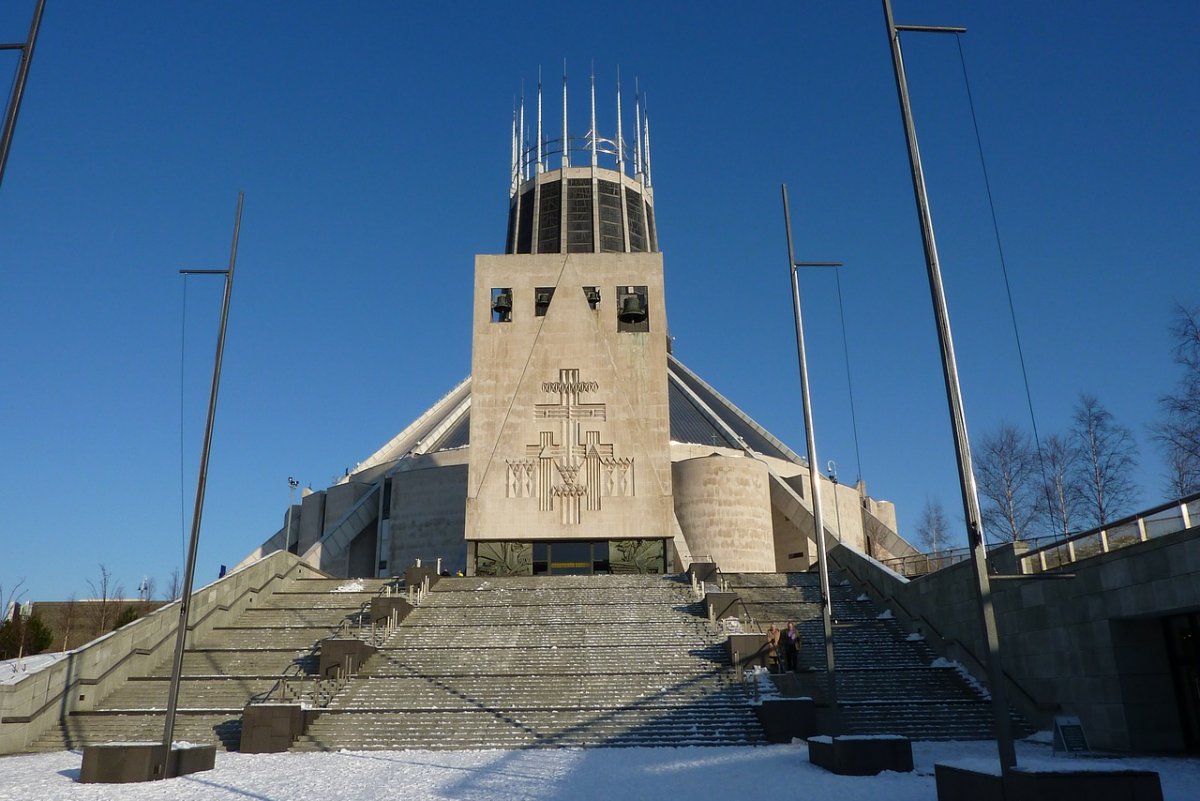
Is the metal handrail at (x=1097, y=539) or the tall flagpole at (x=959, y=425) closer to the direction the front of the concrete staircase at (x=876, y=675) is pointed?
the tall flagpole

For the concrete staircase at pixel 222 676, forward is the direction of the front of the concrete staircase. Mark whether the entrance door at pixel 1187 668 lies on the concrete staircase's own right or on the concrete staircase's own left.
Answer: on the concrete staircase's own left

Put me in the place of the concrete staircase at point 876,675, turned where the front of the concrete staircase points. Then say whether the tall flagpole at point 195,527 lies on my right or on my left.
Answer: on my right

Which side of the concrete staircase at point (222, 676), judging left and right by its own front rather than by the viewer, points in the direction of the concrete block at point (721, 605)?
left

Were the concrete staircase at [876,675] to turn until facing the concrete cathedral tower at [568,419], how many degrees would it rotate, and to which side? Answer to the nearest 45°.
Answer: approximately 135° to its right

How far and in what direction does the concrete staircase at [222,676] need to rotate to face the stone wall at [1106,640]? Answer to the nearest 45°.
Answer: approximately 45° to its left

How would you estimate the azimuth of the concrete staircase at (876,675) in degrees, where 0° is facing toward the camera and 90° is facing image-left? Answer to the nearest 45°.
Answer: approximately 0°

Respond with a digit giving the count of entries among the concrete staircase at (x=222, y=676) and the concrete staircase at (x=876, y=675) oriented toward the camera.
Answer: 2

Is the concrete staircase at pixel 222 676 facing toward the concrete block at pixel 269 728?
yes

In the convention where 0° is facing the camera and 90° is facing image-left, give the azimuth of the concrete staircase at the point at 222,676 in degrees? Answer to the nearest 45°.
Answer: approximately 0°

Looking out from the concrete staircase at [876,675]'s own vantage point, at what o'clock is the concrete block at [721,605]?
The concrete block is roughly at 4 o'clock from the concrete staircase.

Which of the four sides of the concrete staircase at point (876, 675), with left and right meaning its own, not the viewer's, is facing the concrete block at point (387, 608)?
right
